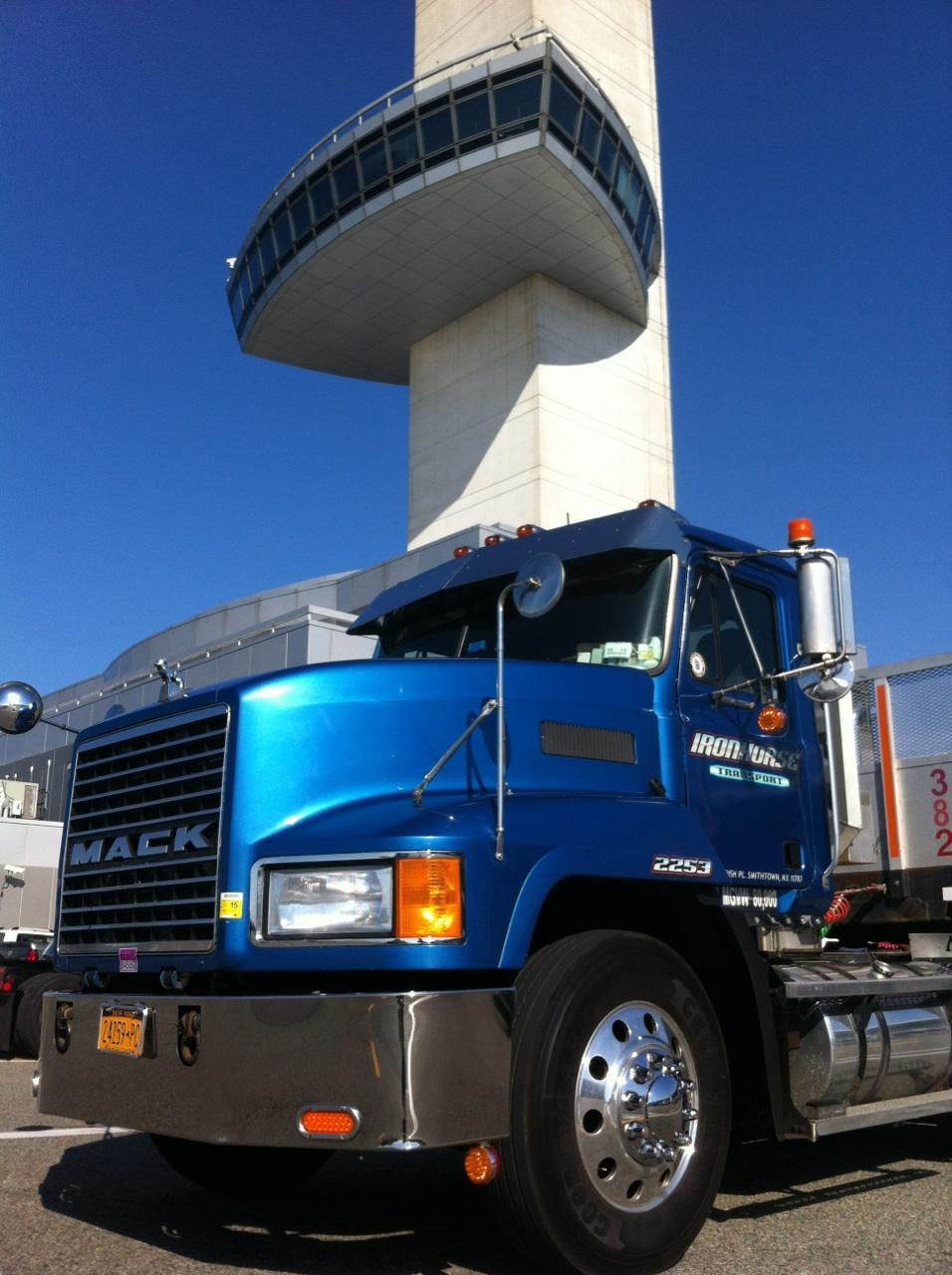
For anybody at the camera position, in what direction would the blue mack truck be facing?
facing the viewer and to the left of the viewer

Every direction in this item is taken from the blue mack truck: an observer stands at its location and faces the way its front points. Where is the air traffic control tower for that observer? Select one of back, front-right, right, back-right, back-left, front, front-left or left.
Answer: back-right
